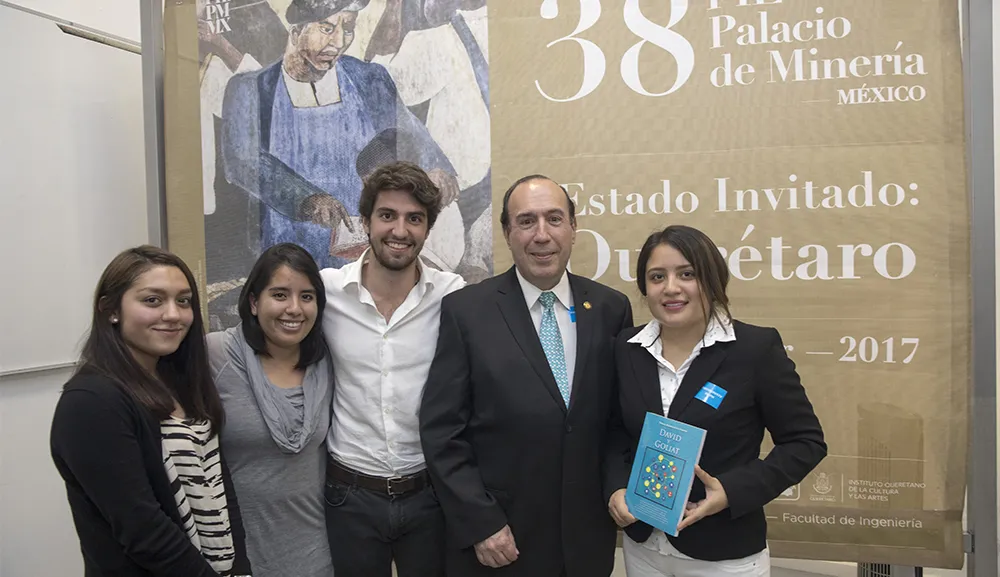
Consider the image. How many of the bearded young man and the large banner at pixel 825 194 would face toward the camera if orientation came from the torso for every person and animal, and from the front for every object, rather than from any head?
2

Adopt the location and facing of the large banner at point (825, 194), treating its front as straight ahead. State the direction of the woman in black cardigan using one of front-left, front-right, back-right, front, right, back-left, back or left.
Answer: front-right

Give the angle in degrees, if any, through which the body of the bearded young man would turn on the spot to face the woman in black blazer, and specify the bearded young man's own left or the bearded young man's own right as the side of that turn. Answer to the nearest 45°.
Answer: approximately 45° to the bearded young man's own left

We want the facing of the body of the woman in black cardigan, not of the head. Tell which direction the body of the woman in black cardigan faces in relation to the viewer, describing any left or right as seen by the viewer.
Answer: facing the viewer and to the right of the viewer

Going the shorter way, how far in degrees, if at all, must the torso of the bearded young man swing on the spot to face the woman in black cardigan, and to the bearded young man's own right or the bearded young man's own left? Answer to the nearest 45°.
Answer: approximately 45° to the bearded young man's own right

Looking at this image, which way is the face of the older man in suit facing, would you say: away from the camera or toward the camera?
toward the camera

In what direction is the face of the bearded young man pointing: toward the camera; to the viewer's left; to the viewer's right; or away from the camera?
toward the camera

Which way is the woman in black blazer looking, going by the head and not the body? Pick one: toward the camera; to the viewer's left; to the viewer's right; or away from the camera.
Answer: toward the camera

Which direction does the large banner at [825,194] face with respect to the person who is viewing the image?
facing the viewer

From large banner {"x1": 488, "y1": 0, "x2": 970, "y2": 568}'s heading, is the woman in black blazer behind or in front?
in front

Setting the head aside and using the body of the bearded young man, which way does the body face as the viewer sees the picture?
toward the camera

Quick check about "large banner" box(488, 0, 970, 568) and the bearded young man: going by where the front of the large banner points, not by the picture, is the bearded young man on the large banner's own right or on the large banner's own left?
on the large banner's own right

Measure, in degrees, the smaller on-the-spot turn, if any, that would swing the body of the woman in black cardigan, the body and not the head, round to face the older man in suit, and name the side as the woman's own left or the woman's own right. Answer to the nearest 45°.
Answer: approximately 45° to the woman's own left

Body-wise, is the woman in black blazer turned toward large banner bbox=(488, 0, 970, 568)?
no

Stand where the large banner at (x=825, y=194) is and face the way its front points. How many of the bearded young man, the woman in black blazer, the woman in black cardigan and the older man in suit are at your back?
0

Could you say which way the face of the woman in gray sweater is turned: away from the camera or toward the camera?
toward the camera

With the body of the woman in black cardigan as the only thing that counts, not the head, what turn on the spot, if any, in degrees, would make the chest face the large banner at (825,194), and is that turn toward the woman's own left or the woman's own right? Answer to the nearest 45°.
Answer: approximately 45° to the woman's own left

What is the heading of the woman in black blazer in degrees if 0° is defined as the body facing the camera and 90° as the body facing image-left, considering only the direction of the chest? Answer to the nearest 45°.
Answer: approximately 45°
